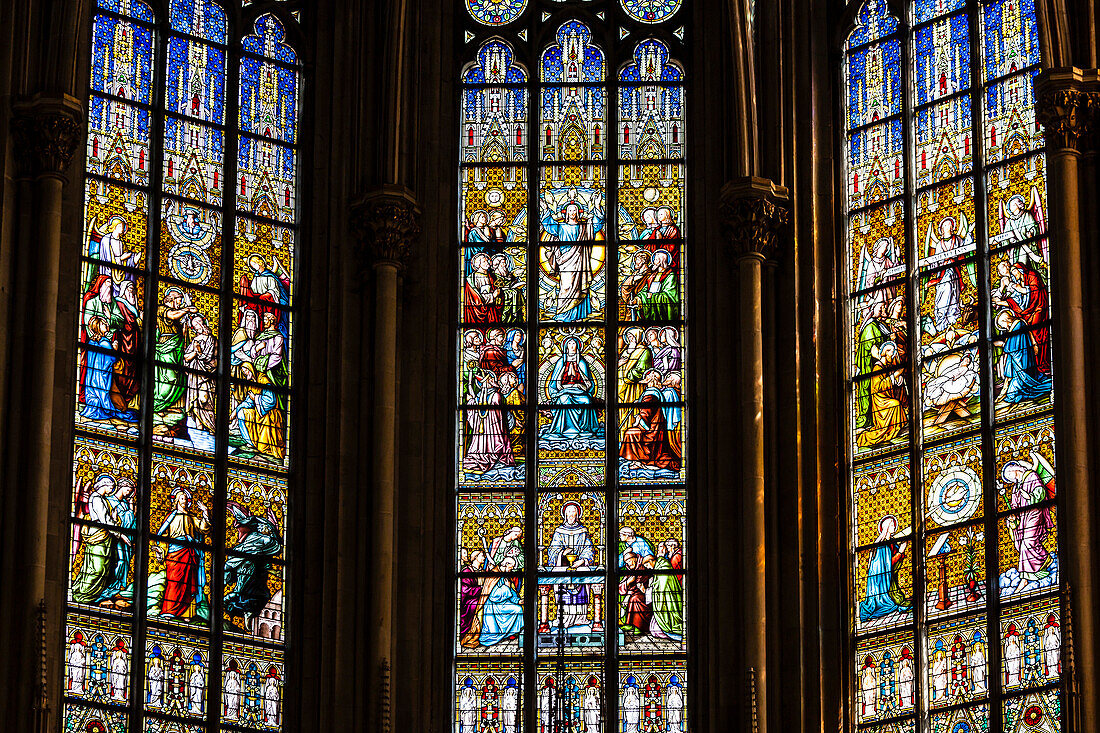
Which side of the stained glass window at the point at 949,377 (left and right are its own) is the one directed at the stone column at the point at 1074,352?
left

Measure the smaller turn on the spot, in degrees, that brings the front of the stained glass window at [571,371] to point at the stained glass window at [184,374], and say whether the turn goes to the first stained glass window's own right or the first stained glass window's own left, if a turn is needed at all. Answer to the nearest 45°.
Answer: approximately 90° to the first stained glass window's own right

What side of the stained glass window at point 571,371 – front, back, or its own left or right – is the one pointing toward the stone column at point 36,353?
right

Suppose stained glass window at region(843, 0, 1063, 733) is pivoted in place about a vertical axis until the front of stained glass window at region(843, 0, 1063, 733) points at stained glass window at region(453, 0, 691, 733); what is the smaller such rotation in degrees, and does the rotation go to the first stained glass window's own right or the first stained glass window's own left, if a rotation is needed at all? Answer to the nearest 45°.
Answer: approximately 45° to the first stained glass window's own right

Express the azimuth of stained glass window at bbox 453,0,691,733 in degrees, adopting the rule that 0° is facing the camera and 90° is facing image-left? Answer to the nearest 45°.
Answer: approximately 0°

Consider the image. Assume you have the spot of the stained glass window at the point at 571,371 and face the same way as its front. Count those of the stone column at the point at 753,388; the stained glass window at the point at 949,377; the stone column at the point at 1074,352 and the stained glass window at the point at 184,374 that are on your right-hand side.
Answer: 1

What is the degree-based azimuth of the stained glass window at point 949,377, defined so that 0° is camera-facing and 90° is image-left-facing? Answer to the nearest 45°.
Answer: approximately 45°

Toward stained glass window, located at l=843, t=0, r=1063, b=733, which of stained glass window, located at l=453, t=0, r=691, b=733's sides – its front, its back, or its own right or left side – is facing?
left

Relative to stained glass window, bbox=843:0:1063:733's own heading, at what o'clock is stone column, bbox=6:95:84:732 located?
The stone column is roughly at 1 o'clock from the stained glass window.

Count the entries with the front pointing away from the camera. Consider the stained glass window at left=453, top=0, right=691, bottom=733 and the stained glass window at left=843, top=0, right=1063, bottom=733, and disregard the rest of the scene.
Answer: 0

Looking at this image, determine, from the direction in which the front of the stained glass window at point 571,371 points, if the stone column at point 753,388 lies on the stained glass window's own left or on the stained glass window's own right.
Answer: on the stained glass window's own left

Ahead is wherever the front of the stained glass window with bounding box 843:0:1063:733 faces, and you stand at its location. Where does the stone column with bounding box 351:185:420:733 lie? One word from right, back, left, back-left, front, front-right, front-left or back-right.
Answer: front-right
